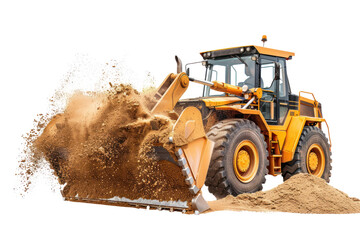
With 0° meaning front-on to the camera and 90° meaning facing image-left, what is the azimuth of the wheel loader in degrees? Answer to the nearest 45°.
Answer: approximately 45°

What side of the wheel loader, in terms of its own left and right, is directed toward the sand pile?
left
